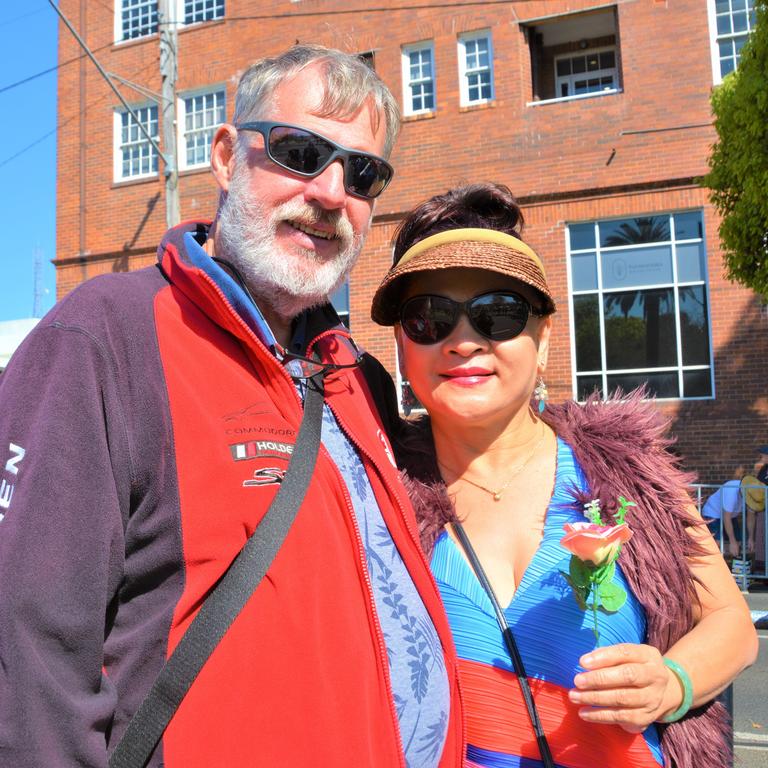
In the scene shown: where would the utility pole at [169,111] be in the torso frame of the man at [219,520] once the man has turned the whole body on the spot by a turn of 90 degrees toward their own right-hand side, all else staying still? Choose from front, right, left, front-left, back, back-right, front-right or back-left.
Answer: back-right

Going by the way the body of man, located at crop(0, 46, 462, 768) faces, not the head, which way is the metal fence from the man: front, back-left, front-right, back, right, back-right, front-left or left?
left

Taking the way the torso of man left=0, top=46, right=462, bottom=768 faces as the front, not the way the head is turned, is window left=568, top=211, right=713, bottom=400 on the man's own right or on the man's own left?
on the man's own left

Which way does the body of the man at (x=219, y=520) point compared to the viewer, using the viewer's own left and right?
facing the viewer and to the right of the viewer
